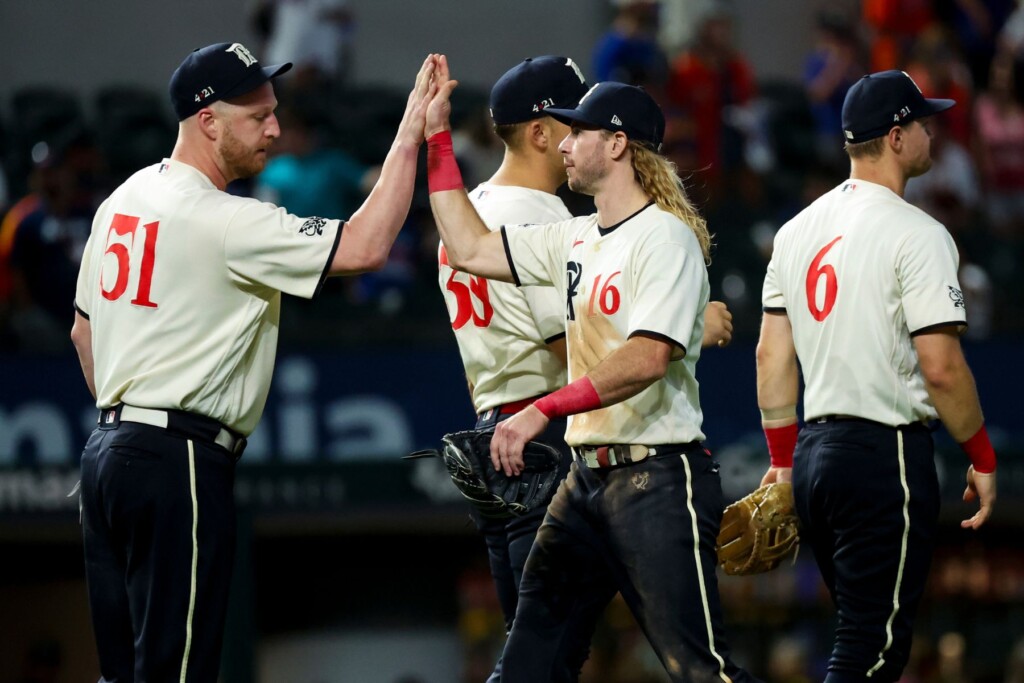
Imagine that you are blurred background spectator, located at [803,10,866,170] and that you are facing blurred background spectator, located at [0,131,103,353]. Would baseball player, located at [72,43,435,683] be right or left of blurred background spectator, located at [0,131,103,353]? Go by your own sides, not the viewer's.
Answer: left

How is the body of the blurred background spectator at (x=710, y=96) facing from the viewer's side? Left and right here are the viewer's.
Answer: facing the viewer

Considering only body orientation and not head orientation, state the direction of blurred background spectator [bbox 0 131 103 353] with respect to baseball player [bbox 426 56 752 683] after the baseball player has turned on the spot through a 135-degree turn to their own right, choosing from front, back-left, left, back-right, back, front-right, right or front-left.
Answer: front-left

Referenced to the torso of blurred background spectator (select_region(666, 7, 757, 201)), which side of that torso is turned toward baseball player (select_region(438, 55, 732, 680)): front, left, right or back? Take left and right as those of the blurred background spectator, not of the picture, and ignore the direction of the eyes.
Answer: front

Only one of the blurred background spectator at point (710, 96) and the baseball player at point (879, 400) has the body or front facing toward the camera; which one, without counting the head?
the blurred background spectator

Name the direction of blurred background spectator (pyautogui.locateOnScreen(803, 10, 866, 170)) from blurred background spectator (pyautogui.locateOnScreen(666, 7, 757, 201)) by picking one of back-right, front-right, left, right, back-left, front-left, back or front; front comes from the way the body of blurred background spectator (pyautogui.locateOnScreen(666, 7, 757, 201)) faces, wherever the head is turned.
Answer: back-left

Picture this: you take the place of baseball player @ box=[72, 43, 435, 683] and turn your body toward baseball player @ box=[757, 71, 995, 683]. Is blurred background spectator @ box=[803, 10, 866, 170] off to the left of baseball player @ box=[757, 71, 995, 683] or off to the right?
left

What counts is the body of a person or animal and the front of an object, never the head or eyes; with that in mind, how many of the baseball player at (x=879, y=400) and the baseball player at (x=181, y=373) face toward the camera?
0

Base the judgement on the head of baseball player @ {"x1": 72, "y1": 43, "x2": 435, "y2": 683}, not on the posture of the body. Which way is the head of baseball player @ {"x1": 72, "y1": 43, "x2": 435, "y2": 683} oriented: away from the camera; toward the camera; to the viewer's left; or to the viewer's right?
to the viewer's right

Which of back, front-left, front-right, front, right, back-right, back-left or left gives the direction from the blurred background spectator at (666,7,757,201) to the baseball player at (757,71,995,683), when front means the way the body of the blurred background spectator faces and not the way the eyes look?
front

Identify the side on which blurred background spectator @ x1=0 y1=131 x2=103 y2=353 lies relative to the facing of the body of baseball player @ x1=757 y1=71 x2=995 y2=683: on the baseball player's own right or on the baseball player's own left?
on the baseball player's own left

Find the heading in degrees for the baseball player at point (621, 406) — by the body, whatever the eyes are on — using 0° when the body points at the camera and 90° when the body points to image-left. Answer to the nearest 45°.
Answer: approximately 45°

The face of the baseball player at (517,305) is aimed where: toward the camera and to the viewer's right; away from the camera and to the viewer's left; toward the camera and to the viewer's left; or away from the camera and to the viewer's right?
away from the camera and to the viewer's right

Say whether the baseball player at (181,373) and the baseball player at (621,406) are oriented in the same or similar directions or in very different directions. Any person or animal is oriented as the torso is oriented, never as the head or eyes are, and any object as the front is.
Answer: very different directions

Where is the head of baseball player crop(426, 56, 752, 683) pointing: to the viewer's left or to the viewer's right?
to the viewer's left
